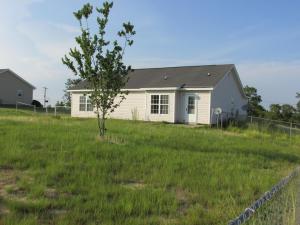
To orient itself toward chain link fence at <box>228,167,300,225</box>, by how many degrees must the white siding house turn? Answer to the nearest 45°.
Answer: approximately 45° to its left

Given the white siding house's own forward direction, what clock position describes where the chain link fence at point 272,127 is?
The chain link fence is roughly at 8 o'clock from the white siding house.

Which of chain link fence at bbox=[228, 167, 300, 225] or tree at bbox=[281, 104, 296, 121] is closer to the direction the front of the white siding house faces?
the chain link fence

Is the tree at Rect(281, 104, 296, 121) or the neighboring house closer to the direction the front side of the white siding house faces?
the neighboring house

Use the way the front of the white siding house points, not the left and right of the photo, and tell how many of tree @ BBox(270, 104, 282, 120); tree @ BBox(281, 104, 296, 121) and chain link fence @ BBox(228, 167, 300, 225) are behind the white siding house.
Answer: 2

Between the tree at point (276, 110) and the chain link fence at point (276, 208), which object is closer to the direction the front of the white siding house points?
the chain link fence

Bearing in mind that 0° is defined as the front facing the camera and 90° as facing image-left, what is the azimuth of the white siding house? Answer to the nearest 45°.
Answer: approximately 45°

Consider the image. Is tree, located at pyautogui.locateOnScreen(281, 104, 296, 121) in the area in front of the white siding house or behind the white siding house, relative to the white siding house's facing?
behind
